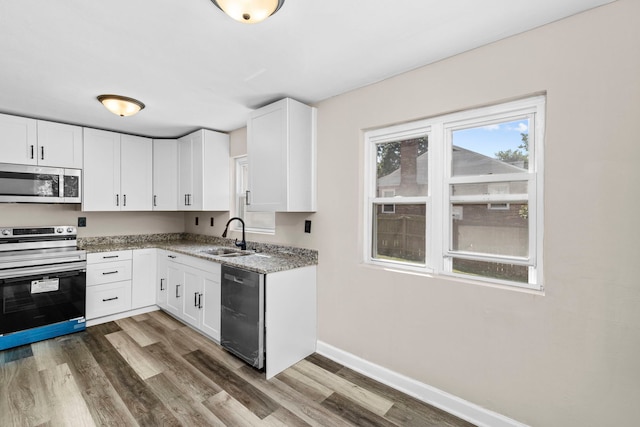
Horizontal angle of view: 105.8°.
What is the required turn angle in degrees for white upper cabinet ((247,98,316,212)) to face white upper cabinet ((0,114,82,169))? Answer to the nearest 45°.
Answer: approximately 45° to its right

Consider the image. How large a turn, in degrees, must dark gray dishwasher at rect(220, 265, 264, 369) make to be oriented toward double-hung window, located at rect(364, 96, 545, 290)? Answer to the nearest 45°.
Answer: approximately 90° to its left

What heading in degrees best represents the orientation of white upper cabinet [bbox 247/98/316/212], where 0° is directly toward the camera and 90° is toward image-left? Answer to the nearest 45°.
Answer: approximately 45°

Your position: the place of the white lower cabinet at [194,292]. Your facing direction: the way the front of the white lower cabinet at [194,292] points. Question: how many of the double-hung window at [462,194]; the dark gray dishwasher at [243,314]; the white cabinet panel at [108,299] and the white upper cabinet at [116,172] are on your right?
2

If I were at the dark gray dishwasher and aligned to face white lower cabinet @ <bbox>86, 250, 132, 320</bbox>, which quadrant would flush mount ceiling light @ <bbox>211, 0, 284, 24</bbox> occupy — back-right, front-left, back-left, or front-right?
back-left
